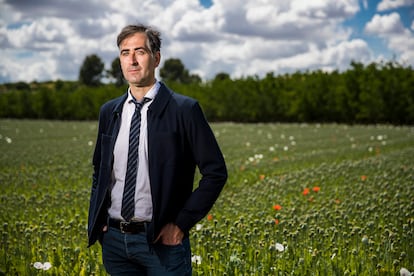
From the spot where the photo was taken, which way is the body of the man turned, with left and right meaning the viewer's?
facing the viewer and to the left of the viewer

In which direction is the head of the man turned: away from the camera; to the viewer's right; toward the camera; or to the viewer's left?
toward the camera
